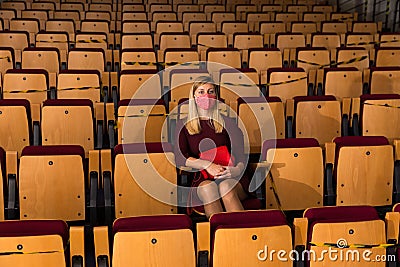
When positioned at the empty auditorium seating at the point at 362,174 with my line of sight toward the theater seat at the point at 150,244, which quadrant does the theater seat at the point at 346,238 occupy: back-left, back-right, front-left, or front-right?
front-left

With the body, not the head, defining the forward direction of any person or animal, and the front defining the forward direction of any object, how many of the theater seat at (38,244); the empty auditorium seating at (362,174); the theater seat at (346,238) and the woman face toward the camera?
4

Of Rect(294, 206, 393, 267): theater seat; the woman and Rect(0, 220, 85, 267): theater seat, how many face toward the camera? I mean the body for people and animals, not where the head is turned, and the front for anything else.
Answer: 3

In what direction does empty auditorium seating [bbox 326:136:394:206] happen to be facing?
toward the camera

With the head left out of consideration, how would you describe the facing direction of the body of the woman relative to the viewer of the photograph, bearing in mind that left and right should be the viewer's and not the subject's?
facing the viewer

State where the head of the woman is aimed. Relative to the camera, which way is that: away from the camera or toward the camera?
toward the camera

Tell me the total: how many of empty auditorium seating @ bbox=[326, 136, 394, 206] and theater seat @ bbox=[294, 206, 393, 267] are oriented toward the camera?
2

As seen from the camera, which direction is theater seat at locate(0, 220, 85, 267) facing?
toward the camera
